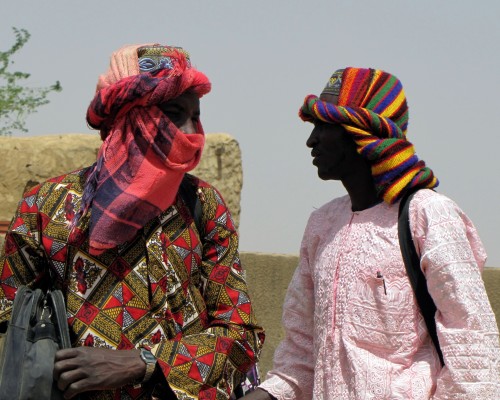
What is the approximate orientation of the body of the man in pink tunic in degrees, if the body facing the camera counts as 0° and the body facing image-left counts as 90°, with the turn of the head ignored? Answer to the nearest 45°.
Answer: approximately 45°

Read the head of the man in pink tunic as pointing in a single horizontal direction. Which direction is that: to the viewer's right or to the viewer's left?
to the viewer's left

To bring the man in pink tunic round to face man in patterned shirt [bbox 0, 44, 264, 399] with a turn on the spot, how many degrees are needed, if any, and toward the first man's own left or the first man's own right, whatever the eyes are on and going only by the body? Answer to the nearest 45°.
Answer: approximately 45° to the first man's own right
